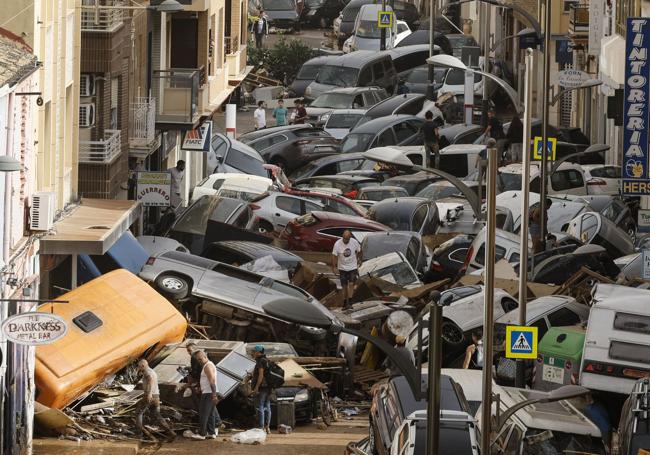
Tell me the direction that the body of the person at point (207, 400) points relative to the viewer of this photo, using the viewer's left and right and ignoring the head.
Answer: facing to the left of the viewer

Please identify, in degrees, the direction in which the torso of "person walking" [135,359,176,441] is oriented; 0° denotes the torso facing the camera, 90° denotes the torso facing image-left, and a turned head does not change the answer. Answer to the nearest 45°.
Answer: approximately 90°

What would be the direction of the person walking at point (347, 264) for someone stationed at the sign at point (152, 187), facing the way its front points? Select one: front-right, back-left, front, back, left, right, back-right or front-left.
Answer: front-left

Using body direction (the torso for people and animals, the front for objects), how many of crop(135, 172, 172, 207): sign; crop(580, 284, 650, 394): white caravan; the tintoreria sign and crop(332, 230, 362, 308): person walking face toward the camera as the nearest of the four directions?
3

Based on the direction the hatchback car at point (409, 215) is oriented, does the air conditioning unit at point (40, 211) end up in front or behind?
in front

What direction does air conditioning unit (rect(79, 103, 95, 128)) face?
to the viewer's right
